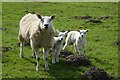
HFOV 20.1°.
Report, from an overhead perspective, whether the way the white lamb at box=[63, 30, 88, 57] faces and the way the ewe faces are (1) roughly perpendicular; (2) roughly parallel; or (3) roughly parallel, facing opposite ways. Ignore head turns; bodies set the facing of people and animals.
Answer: roughly parallel

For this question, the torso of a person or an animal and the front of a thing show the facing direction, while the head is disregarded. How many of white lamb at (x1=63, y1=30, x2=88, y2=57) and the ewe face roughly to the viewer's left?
0

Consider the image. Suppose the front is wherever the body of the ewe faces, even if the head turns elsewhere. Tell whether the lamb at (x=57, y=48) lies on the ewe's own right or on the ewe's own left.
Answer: on the ewe's own left

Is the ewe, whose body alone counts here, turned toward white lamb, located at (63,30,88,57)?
no
